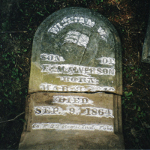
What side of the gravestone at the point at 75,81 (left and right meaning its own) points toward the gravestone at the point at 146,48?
left

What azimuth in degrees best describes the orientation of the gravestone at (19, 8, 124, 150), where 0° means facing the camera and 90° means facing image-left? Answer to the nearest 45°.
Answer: approximately 0°
